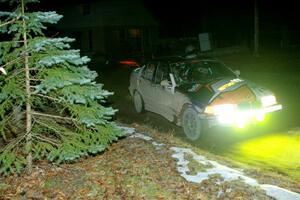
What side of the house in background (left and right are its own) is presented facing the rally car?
front

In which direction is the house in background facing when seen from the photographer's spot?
facing the viewer

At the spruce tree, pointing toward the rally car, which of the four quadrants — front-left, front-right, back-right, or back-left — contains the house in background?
front-left

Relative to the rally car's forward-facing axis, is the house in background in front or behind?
behind

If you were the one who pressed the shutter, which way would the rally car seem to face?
facing the viewer and to the right of the viewer

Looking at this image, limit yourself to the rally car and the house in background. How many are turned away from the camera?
0

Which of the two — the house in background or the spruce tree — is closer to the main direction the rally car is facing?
the spruce tree

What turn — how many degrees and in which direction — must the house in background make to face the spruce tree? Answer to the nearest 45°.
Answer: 0° — it already faces it

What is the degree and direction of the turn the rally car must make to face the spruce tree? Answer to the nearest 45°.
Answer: approximately 90° to its right
